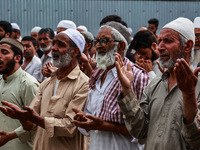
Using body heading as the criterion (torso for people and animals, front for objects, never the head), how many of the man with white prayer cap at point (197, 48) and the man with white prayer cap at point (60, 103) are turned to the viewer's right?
0

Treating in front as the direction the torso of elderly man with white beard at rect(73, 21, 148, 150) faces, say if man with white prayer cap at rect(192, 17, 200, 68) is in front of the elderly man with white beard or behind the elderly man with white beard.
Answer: behind

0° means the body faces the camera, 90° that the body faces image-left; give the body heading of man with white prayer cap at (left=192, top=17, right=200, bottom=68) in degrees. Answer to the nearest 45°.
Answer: approximately 45°

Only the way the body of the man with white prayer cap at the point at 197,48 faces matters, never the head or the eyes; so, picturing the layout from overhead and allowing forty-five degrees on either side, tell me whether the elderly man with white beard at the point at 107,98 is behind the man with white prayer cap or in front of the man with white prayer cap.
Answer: in front
